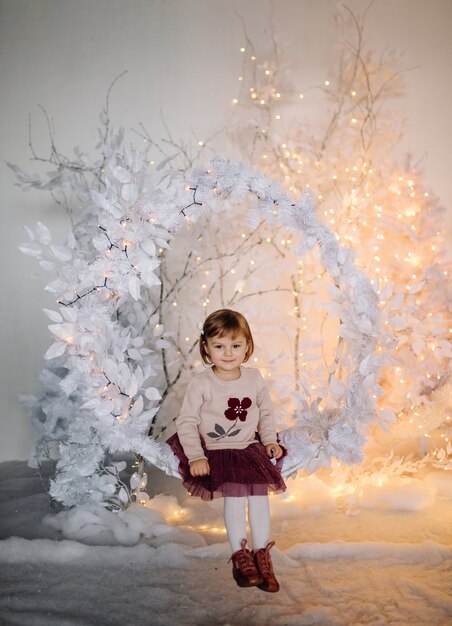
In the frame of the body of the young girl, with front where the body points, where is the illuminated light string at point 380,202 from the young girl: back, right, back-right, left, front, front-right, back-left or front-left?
back-left

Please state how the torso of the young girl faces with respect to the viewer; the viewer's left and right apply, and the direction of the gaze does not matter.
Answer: facing the viewer

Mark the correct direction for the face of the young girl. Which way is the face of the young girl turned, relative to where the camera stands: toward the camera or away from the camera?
toward the camera
